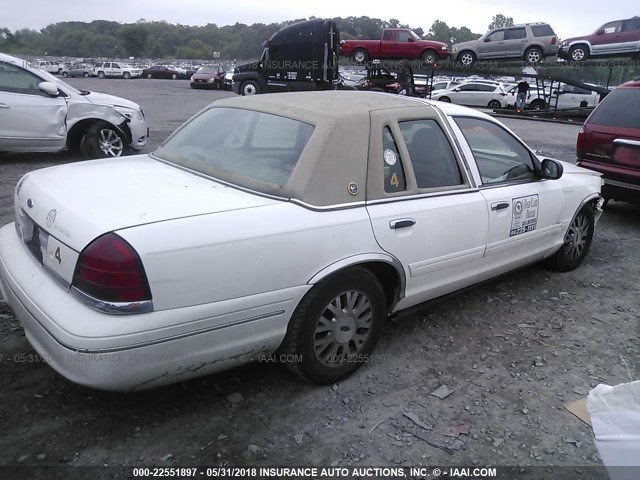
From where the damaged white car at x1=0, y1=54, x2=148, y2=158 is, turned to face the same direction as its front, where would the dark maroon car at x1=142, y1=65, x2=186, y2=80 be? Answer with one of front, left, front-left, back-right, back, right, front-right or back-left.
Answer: left

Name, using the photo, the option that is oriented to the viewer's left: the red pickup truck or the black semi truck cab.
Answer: the black semi truck cab

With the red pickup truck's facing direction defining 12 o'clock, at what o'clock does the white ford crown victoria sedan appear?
The white ford crown victoria sedan is roughly at 3 o'clock from the red pickup truck.

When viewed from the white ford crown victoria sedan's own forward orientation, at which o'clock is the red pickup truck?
The red pickup truck is roughly at 11 o'clock from the white ford crown victoria sedan.

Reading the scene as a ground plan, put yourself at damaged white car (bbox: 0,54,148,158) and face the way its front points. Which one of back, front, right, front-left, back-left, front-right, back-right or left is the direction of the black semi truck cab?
front-left

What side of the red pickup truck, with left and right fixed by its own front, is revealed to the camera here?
right

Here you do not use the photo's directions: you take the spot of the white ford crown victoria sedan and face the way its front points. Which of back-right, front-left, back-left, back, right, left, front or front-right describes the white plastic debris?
right

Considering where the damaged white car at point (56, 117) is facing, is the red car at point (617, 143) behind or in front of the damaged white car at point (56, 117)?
in front

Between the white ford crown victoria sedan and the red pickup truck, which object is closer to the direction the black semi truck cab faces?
the white ford crown victoria sedan

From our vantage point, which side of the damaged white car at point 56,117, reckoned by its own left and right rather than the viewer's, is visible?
right

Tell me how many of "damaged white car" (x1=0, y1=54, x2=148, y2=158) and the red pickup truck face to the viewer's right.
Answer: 2

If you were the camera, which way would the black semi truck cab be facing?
facing to the left of the viewer
